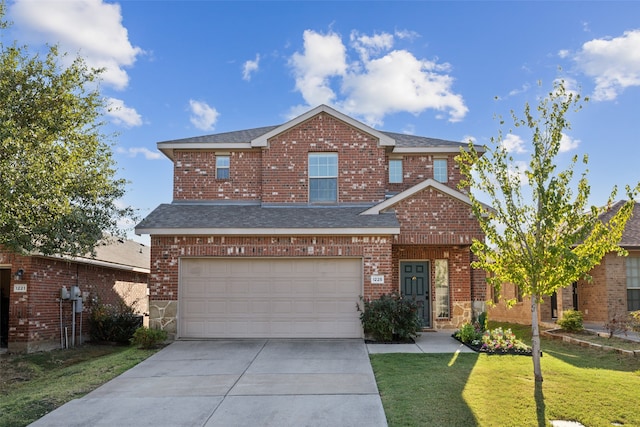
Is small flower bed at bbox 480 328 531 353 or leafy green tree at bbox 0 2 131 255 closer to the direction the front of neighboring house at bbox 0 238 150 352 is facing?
the leafy green tree

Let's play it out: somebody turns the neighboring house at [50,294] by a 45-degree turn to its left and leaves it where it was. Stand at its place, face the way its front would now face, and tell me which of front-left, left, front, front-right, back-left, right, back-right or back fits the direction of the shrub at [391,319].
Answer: front-left

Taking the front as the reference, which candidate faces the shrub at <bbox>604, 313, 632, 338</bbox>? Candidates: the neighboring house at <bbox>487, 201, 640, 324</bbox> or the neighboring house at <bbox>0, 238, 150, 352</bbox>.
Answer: the neighboring house at <bbox>487, 201, 640, 324</bbox>

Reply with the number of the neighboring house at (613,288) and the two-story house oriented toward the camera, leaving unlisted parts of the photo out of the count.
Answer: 2

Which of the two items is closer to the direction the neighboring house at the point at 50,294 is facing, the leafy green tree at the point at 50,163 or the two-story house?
the leafy green tree

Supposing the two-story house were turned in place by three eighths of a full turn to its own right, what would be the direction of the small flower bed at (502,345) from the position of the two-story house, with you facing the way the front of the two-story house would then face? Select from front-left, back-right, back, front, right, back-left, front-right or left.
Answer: back

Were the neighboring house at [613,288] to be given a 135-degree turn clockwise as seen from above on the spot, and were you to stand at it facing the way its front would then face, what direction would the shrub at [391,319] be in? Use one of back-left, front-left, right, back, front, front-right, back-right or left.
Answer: left

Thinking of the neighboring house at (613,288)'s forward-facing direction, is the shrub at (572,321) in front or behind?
in front

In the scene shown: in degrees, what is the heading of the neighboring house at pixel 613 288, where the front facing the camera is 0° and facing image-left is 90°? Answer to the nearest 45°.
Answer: approximately 0°
